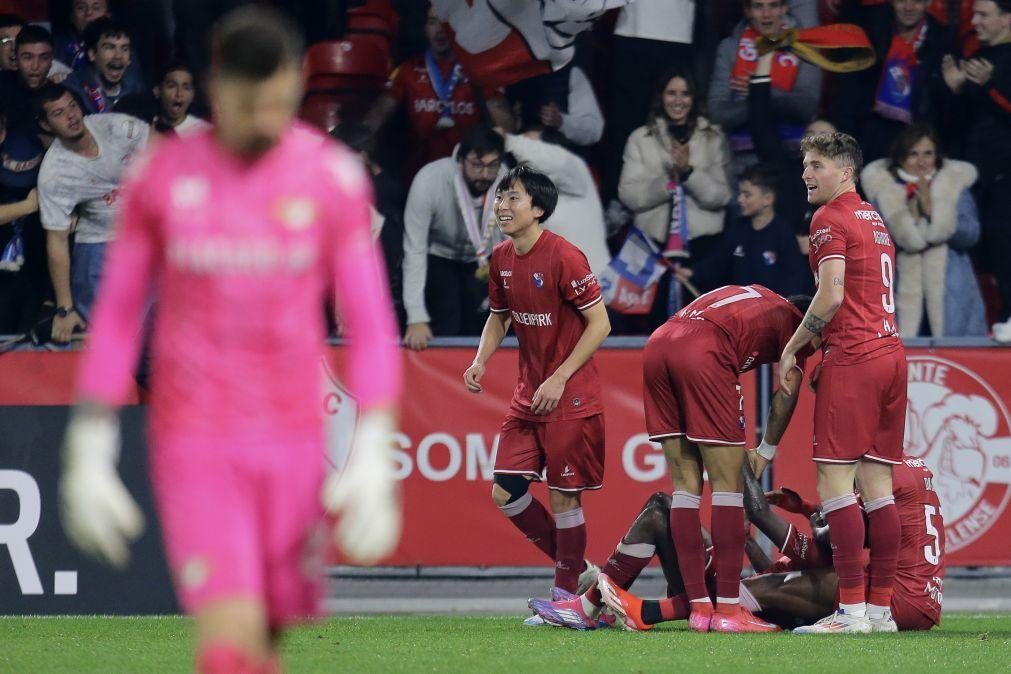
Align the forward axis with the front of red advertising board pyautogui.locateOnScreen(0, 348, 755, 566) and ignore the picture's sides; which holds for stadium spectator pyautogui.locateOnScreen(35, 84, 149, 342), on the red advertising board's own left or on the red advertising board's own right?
on the red advertising board's own right

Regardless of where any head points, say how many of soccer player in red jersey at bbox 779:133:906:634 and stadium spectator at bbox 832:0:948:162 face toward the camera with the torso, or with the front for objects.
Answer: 1

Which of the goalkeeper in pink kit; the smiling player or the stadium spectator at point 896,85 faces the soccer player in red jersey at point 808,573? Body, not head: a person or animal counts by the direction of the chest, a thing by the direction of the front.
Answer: the stadium spectator

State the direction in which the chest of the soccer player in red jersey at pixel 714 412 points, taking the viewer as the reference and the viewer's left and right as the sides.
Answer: facing away from the viewer and to the right of the viewer

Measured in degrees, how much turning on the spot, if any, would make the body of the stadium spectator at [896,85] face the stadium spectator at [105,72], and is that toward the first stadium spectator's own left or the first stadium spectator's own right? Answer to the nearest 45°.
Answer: approximately 90° to the first stadium spectator's own right

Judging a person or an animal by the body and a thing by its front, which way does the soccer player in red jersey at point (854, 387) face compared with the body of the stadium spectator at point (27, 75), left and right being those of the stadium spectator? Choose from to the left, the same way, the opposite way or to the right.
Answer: the opposite way

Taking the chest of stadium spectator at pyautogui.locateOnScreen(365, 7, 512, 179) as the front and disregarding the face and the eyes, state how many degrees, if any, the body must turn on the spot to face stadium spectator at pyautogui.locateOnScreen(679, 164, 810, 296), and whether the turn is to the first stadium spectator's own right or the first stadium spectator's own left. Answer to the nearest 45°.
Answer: approximately 90° to the first stadium spectator's own left

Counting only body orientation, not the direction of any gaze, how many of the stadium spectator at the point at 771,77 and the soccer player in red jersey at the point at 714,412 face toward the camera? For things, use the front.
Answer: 1

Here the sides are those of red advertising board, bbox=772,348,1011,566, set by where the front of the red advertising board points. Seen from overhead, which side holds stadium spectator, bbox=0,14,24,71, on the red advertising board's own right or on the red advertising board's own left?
on the red advertising board's own right
